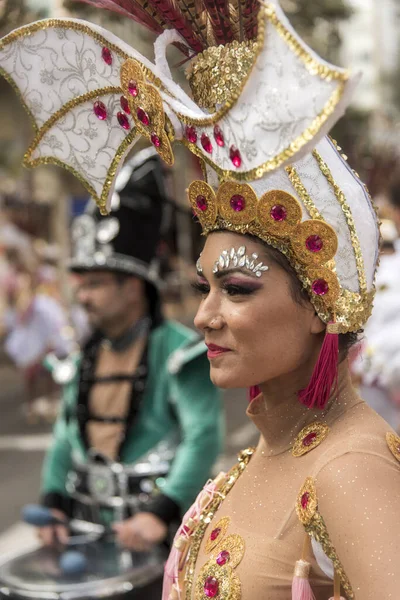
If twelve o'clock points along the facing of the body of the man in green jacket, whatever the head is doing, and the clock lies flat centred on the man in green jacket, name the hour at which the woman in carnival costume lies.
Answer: The woman in carnival costume is roughly at 10 o'clock from the man in green jacket.

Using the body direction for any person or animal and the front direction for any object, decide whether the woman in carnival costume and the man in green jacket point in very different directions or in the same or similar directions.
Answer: same or similar directions

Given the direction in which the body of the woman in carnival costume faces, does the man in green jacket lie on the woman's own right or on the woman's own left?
on the woman's own right

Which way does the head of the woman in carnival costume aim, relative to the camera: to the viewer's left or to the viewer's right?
to the viewer's left

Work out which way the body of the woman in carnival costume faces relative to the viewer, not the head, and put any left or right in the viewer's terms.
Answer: facing the viewer and to the left of the viewer

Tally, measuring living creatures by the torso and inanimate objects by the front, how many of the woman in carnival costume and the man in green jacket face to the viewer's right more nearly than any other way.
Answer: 0
